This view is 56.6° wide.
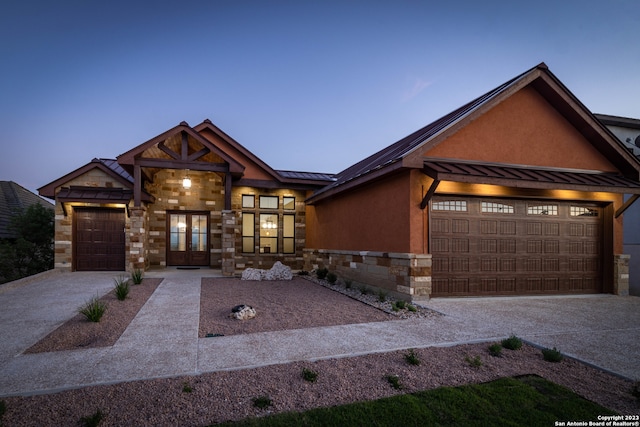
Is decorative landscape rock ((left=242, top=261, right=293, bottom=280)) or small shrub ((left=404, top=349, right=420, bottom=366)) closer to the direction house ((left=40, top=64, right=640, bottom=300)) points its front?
the small shrub

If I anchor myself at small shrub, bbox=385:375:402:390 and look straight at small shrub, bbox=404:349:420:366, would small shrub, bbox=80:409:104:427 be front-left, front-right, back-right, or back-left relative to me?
back-left

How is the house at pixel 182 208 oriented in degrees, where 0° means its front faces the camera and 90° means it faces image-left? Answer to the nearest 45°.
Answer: approximately 0°

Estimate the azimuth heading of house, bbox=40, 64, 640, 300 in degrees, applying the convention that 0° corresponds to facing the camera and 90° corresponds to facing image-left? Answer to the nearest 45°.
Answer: approximately 0°

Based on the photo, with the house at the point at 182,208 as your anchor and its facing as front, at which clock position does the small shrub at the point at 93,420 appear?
The small shrub is roughly at 12 o'clock from the house.

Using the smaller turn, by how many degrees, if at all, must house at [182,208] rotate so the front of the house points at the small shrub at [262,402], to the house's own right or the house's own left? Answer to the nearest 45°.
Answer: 0° — it already faces it

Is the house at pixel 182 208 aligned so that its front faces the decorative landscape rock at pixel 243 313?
yes

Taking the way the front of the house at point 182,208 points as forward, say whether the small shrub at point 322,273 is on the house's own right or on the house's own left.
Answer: on the house's own left
